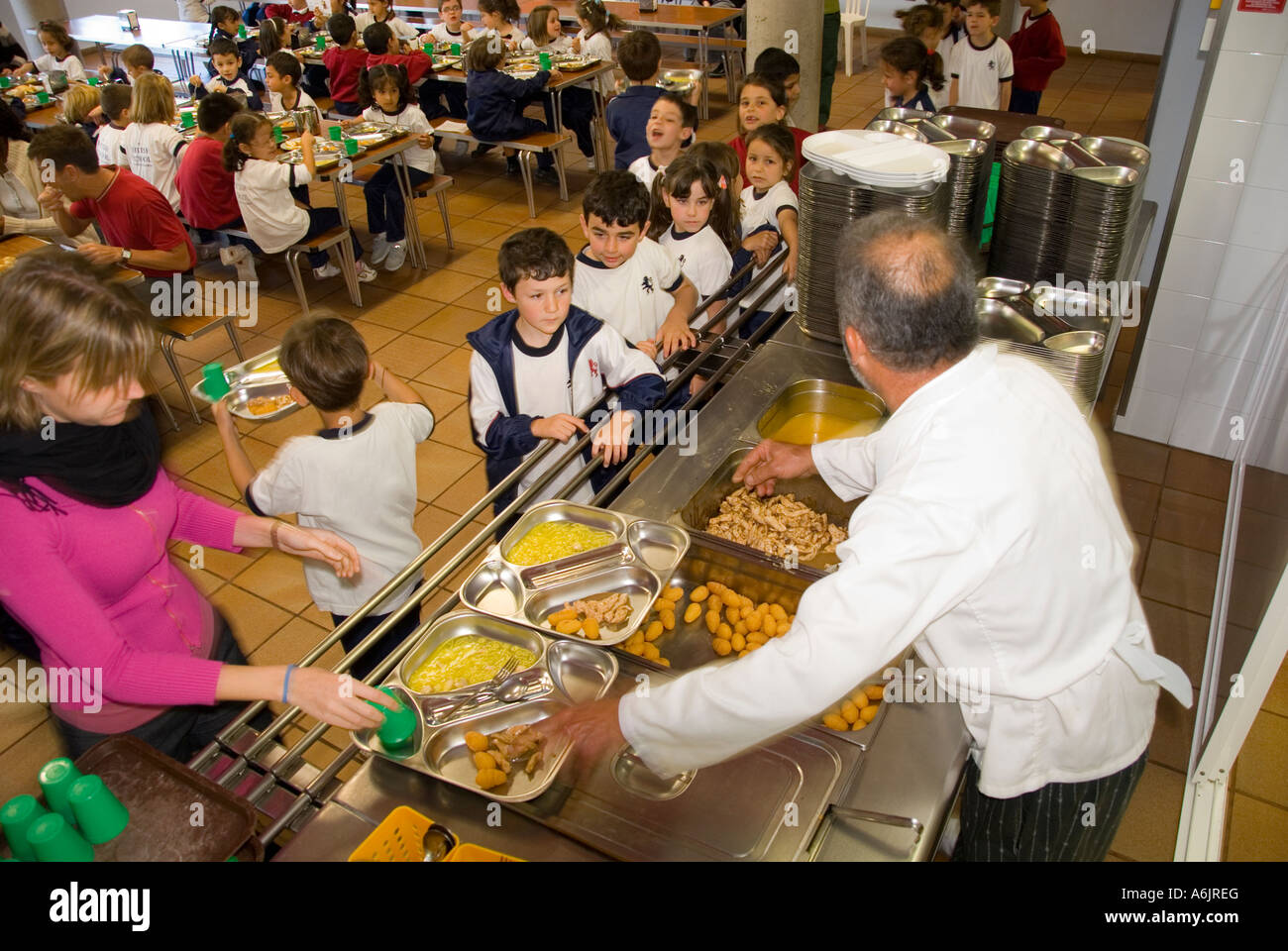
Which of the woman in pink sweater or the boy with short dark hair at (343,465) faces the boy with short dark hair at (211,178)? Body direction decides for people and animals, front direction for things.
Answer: the boy with short dark hair at (343,465)

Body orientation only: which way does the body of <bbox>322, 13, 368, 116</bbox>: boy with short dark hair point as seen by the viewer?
away from the camera

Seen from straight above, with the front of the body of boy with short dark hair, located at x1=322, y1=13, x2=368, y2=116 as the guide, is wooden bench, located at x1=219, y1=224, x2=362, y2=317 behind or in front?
behind

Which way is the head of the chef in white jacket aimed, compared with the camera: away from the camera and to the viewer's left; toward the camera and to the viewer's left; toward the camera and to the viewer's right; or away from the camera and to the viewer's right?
away from the camera and to the viewer's left

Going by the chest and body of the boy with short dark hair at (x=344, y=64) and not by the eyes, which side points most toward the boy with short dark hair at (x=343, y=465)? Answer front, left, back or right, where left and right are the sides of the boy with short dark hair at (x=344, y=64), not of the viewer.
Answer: back

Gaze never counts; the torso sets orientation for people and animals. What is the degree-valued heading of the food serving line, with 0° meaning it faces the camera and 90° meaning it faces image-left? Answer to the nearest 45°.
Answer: approximately 135°

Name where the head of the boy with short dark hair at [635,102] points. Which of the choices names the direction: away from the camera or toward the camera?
away from the camera

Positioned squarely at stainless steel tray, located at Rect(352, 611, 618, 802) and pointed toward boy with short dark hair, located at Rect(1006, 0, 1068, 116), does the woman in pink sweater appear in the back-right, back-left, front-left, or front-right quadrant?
back-left

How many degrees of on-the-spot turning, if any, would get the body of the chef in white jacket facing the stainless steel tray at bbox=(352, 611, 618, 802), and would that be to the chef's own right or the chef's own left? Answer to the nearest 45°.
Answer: approximately 45° to the chef's own left

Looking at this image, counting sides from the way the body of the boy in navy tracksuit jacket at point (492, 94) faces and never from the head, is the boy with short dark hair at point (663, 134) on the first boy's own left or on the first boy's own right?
on the first boy's own right

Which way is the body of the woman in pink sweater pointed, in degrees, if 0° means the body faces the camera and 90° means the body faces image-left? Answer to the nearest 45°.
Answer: approximately 315°

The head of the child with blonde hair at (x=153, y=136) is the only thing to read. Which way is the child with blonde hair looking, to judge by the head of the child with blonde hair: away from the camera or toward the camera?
away from the camera
